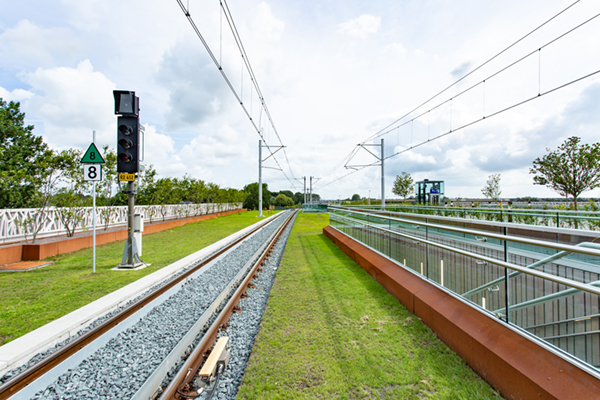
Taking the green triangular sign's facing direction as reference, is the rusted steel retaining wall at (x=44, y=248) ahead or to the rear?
to the rear

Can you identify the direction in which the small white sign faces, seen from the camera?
facing the viewer

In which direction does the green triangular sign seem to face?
toward the camera

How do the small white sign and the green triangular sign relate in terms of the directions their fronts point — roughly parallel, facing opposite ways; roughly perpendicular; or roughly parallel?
roughly parallel

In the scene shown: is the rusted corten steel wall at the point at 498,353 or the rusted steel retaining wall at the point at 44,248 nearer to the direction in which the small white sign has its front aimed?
the rusted corten steel wall

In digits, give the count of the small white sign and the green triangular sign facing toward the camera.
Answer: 2
